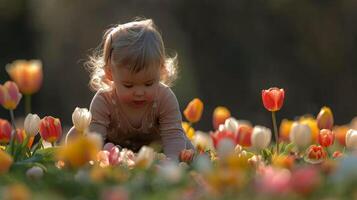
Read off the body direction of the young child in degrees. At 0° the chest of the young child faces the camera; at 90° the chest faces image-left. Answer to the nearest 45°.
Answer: approximately 0°

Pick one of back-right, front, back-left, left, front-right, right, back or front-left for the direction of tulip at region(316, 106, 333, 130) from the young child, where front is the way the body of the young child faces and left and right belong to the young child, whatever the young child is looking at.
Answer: left

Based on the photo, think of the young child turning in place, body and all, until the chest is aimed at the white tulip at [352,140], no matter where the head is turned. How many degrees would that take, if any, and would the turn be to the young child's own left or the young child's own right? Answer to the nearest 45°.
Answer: approximately 45° to the young child's own left

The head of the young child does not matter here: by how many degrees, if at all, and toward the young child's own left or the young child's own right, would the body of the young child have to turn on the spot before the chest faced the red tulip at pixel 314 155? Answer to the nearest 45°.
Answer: approximately 45° to the young child's own left

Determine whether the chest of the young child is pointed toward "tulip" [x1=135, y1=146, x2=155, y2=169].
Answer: yes
